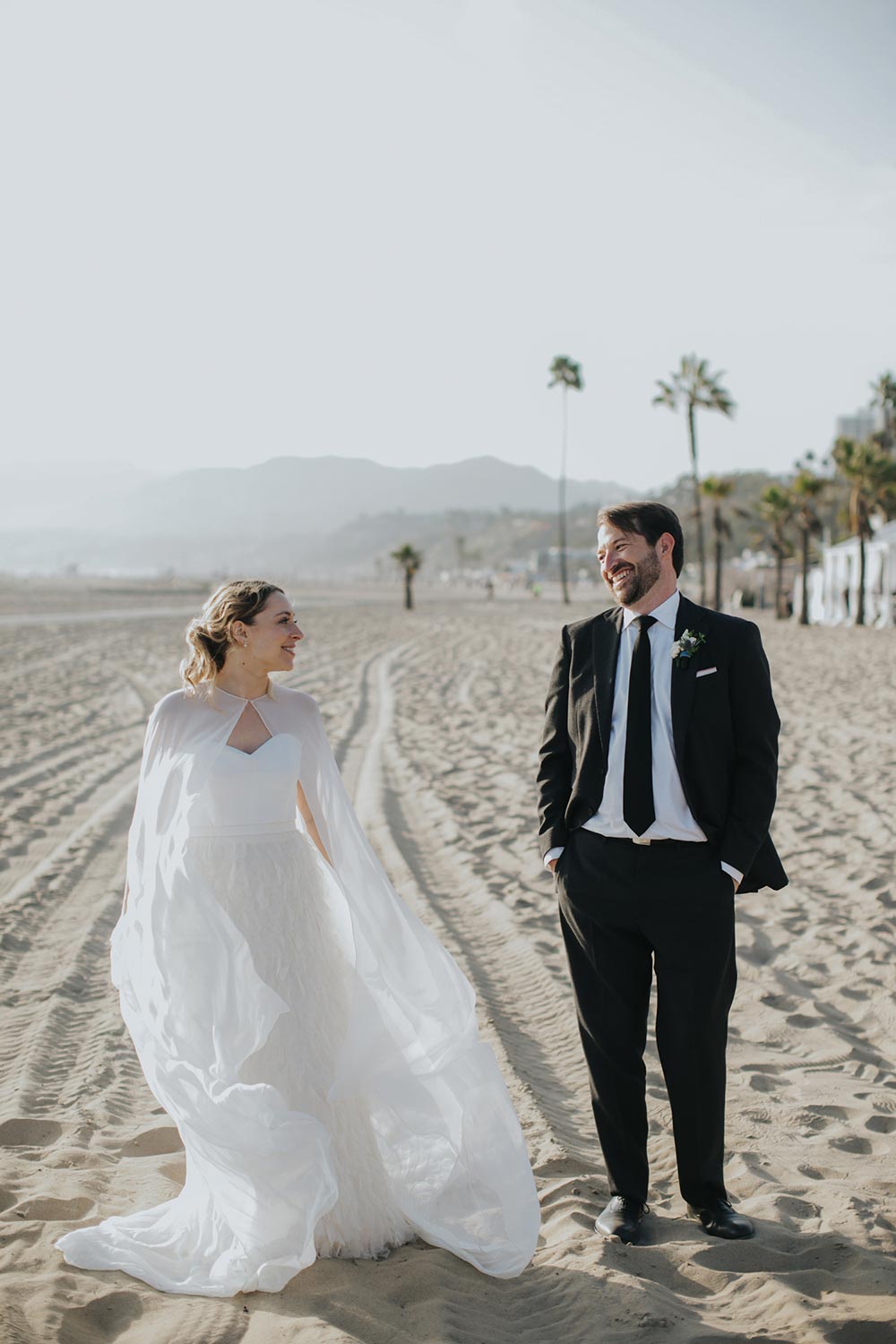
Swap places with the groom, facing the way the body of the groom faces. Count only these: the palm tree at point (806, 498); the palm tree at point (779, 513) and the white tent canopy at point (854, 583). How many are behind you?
3

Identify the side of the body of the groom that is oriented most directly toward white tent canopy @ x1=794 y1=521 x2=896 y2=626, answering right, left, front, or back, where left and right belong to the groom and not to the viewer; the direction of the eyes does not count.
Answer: back

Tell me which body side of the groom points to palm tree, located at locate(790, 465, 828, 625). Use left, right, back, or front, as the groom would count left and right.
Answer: back

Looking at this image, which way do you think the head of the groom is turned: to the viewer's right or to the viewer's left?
to the viewer's left

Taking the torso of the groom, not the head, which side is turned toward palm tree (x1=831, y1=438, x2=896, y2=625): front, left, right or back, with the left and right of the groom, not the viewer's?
back

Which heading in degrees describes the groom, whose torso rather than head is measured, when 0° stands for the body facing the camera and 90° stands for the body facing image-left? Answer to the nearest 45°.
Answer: approximately 0°

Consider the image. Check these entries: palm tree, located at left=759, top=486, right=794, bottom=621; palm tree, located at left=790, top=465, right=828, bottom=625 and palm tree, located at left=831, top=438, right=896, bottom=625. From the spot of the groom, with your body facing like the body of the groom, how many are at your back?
3

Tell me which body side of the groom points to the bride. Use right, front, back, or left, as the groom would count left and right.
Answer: right

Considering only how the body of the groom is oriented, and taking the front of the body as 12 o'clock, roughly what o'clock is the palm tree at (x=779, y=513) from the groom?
The palm tree is roughly at 6 o'clock from the groom.

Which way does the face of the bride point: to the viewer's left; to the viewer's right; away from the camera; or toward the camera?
to the viewer's right
